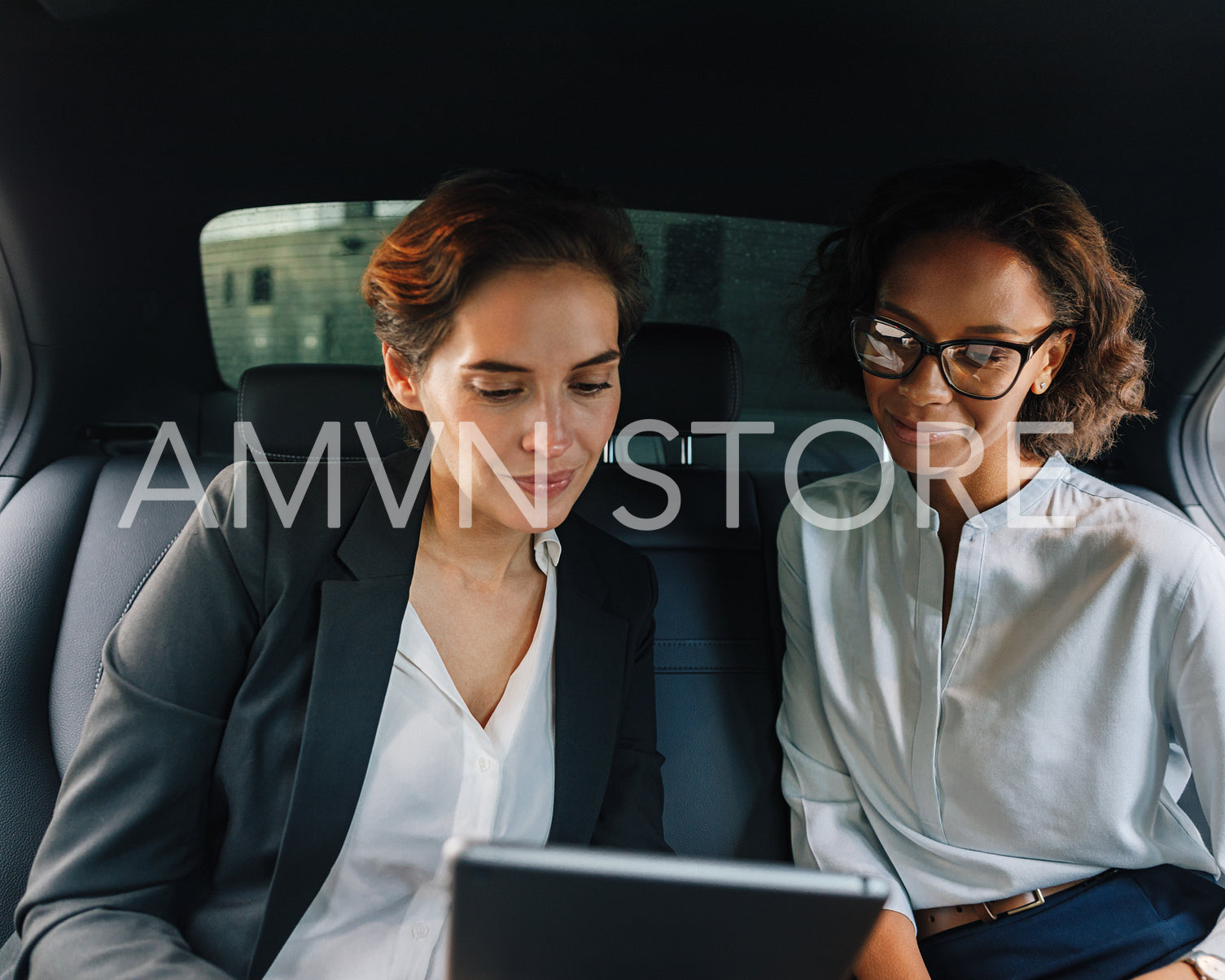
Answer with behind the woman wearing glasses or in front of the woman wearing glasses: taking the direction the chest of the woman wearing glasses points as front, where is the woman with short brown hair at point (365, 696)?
in front

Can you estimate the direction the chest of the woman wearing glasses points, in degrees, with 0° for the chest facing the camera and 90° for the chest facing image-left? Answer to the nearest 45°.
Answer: approximately 45°
